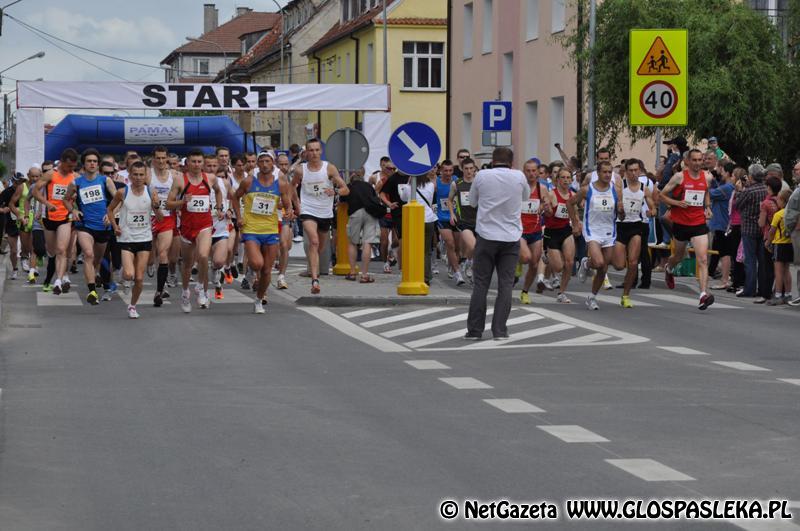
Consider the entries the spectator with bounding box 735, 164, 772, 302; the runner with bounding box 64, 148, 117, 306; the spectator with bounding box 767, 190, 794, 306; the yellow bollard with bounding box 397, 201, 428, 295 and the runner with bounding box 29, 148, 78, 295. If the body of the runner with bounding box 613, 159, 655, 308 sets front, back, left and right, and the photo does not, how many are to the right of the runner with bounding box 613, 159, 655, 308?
3

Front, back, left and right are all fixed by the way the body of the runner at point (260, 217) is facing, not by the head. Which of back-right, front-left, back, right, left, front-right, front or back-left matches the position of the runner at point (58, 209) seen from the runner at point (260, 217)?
back-right

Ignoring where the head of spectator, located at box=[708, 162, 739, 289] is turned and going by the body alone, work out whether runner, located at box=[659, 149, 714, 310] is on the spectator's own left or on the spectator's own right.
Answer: on the spectator's own left

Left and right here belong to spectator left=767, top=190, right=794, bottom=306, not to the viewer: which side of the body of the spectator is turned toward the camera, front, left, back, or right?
left

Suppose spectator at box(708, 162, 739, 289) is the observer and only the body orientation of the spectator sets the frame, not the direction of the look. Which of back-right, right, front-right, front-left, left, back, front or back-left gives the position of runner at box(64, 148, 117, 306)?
front-left

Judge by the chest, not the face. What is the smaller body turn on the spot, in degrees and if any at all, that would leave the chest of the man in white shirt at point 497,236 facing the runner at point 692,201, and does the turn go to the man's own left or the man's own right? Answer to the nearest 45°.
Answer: approximately 45° to the man's own right

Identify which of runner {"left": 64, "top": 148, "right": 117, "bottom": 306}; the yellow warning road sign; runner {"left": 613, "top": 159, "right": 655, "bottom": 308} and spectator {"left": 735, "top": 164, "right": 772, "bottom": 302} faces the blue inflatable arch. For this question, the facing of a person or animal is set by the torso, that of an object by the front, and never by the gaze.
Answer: the spectator

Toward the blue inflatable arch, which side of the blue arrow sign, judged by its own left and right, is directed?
back

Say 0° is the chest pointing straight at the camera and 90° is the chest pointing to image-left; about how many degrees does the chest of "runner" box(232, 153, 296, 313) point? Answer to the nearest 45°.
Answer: approximately 0°

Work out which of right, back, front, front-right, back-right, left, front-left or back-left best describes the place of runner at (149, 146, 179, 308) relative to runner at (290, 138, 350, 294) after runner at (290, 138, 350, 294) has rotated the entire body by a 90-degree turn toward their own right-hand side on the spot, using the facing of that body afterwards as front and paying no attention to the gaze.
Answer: front-left

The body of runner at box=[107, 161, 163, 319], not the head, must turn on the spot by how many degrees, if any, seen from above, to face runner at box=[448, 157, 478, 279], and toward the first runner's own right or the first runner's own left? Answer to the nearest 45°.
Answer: approximately 135° to the first runner's own left

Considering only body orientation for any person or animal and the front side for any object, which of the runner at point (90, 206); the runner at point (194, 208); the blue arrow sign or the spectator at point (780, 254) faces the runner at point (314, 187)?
the spectator

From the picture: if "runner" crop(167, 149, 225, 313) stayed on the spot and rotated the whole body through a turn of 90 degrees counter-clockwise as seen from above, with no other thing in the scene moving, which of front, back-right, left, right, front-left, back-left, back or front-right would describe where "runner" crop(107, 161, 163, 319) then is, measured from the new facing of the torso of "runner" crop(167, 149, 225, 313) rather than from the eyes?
back

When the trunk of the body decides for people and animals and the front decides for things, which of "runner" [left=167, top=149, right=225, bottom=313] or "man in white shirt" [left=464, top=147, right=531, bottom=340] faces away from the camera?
the man in white shirt

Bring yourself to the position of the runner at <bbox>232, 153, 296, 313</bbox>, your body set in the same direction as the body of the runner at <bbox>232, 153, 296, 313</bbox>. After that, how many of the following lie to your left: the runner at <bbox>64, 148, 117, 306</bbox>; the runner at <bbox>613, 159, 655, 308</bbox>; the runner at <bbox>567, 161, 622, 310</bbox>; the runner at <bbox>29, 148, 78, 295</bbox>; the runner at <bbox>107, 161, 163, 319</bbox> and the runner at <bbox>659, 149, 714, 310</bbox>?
3

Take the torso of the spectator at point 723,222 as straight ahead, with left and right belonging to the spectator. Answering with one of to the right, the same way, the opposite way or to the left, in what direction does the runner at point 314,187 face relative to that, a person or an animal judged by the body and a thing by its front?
to the left
